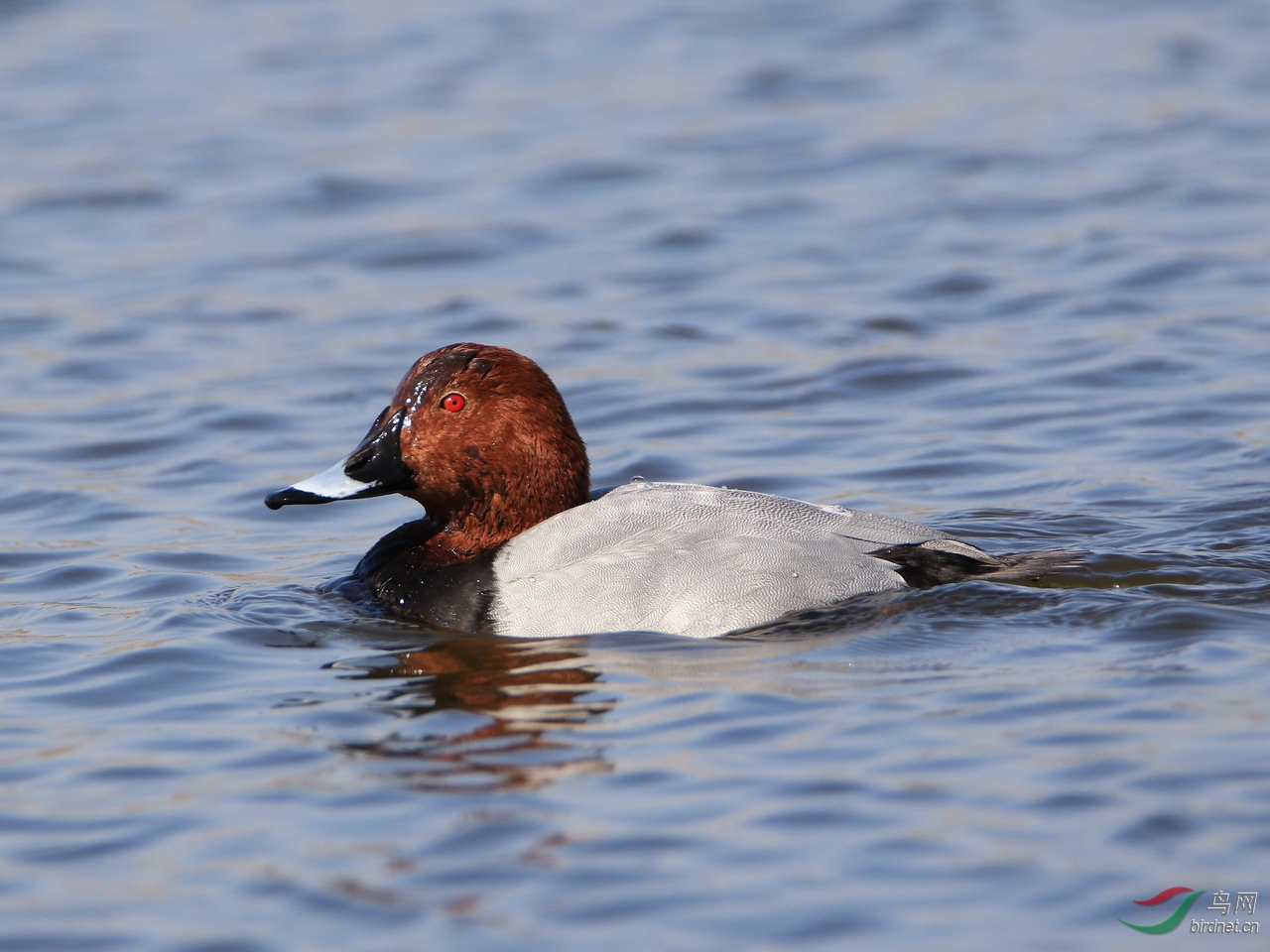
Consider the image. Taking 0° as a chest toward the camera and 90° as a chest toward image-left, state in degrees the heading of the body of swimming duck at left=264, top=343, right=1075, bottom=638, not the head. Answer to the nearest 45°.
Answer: approximately 90°
